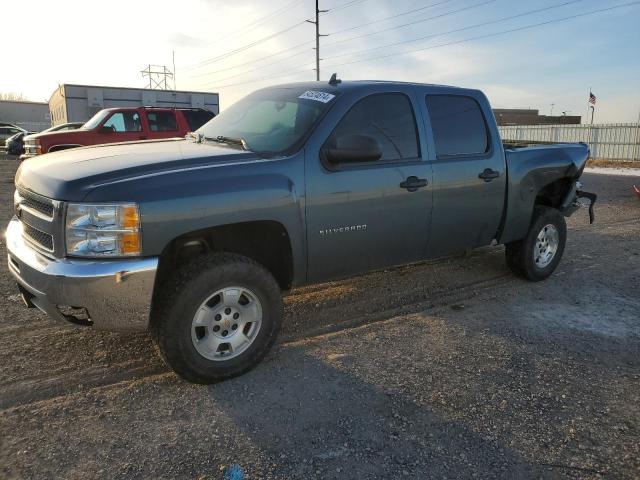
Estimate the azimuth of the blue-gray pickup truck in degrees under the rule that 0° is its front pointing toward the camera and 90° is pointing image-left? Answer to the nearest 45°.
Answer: approximately 45°

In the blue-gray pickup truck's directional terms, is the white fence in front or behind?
behind

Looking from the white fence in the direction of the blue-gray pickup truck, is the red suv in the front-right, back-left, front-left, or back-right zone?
front-right

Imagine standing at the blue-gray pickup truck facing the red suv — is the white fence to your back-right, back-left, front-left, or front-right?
front-right

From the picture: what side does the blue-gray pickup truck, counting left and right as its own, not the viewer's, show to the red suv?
right

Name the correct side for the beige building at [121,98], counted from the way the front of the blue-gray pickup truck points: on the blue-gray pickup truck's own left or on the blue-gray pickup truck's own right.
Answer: on the blue-gray pickup truck's own right
